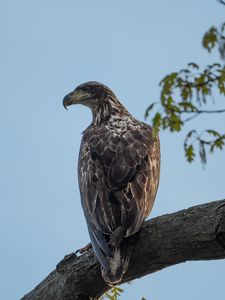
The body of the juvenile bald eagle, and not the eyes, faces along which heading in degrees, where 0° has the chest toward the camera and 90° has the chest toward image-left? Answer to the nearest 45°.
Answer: approximately 180°
